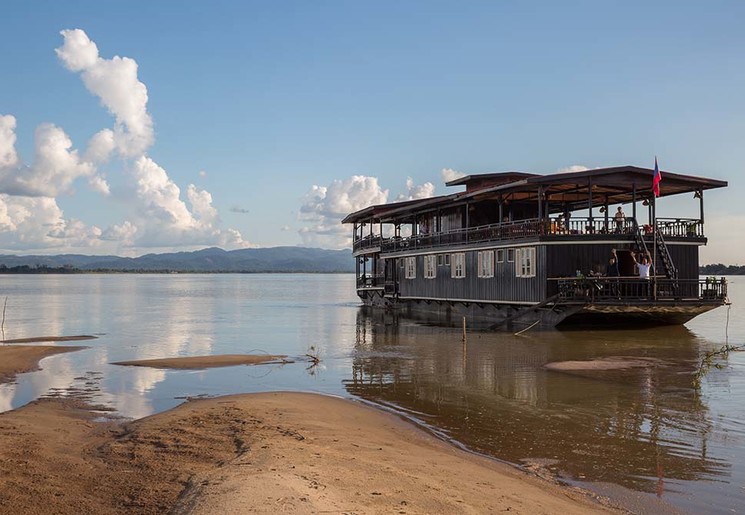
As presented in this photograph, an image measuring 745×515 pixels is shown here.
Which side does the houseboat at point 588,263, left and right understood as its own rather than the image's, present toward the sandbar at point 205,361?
right

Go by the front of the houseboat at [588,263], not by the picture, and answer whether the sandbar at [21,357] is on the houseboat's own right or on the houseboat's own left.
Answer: on the houseboat's own right

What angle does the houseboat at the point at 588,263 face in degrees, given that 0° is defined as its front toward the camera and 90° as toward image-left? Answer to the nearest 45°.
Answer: approximately 315°

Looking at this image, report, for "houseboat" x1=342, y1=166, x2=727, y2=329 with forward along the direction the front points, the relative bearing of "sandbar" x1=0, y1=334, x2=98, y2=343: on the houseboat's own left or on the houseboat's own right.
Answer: on the houseboat's own right

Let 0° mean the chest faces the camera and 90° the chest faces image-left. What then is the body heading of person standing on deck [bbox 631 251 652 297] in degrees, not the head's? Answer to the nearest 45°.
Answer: approximately 0°
